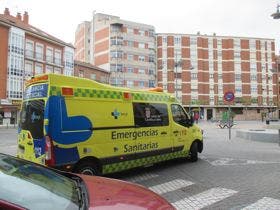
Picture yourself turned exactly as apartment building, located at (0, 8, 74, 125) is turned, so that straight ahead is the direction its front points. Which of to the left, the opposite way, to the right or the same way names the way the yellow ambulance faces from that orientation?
to the left

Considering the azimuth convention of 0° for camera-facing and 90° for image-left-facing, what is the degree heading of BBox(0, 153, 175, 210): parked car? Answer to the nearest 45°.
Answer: approximately 315°

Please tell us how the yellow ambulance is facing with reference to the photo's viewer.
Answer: facing away from the viewer and to the right of the viewer

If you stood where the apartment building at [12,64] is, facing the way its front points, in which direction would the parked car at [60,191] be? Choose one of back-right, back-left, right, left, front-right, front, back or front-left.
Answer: front-right

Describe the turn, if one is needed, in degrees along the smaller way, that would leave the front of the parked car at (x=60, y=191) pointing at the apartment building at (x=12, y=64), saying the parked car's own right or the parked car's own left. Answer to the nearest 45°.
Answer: approximately 135° to the parked car's own left

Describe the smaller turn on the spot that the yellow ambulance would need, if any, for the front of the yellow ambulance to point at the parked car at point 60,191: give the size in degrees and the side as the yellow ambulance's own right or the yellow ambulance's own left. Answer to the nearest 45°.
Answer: approximately 135° to the yellow ambulance's own right

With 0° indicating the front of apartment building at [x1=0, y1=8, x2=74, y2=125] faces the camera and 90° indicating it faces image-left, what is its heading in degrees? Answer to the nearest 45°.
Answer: approximately 315°

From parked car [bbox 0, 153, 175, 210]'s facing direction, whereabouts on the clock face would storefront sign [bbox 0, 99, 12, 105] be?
The storefront sign is roughly at 7 o'clock from the parked car.

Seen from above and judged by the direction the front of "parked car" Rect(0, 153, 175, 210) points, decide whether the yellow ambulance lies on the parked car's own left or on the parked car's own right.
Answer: on the parked car's own left
